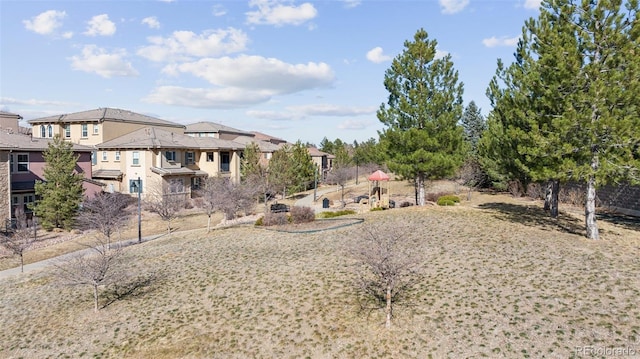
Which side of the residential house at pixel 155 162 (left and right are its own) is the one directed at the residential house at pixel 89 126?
back

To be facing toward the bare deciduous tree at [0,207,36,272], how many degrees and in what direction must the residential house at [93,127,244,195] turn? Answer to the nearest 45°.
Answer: approximately 45° to its right

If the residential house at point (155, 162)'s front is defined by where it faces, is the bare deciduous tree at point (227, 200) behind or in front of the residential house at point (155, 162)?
in front

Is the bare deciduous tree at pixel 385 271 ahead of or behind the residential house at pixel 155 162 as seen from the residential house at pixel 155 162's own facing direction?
ahead

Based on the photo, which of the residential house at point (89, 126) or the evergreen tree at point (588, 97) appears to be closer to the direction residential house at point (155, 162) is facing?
the evergreen tree

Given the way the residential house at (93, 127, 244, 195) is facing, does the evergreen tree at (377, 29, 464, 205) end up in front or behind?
in front

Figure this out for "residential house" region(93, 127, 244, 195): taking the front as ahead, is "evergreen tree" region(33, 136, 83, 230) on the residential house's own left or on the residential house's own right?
on the residential house's own right

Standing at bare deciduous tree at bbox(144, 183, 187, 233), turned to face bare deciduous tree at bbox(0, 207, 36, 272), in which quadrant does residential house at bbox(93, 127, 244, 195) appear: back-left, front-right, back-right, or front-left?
back-right

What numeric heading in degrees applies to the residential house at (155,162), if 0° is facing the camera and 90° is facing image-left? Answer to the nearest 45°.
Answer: approximately 315°

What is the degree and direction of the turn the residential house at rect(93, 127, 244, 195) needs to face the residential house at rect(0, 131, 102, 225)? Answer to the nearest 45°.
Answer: approximately 90° to its right
